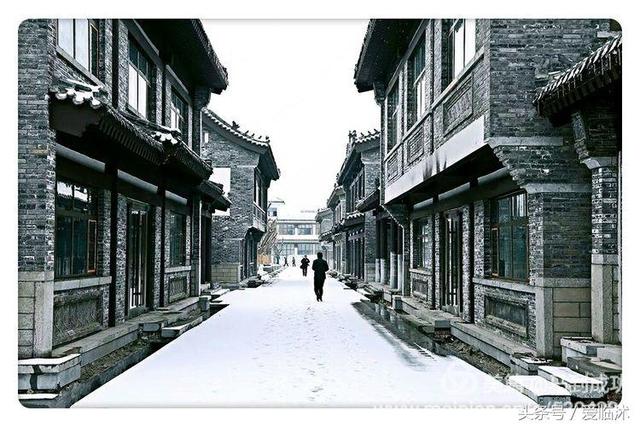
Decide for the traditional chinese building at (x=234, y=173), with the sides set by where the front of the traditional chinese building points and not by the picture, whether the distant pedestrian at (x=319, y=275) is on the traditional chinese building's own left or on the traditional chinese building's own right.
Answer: on the traditional chinese building's own right

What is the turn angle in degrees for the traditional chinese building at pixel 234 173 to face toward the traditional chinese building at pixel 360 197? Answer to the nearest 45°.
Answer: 0° — it already faces it

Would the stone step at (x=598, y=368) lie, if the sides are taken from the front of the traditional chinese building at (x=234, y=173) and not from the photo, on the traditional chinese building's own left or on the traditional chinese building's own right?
on the traditional chinese building's own right

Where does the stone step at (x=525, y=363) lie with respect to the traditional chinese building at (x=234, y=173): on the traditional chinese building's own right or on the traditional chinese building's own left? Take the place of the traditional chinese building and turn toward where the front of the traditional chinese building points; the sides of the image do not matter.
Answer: on the traditional chinese building's own right

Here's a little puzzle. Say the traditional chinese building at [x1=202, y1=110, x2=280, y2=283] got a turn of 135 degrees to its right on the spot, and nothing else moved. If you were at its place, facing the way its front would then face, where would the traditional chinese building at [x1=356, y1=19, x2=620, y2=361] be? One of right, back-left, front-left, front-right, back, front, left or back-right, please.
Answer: front-left

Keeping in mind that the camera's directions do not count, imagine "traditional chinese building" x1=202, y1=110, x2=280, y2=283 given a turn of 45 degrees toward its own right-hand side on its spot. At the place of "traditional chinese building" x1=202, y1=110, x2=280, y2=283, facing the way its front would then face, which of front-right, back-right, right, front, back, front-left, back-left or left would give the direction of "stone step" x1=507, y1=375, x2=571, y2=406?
front-right

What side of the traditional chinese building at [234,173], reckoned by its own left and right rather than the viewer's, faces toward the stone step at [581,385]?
right

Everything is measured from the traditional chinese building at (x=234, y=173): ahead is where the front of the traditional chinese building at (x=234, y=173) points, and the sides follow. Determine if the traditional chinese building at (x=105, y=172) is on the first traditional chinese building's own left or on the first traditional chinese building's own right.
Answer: on the first traditional chinese building's own right

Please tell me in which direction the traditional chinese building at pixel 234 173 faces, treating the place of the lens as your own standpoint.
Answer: facing to the right of the viewer

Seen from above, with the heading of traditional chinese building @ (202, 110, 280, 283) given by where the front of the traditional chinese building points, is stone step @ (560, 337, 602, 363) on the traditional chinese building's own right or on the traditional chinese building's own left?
on the traditional chinese building's own right

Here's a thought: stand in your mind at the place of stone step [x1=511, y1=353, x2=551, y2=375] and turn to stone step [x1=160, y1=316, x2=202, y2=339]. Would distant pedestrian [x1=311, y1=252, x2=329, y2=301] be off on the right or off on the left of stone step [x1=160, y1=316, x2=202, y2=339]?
right
